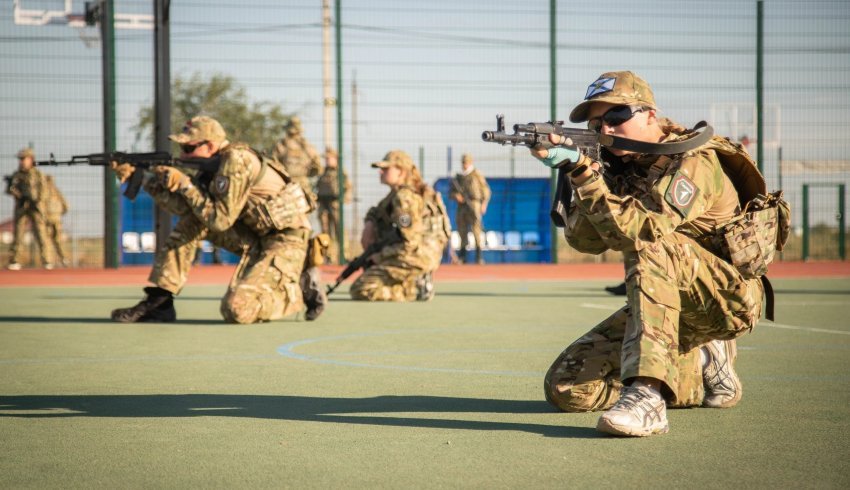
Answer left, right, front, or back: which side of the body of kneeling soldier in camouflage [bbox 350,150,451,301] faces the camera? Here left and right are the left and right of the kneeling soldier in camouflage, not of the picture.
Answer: left

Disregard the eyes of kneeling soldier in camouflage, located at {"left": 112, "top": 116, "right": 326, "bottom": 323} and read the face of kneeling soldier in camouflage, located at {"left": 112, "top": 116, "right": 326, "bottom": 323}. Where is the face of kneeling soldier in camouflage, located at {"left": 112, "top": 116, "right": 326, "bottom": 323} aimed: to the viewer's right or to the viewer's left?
to the viewer's left

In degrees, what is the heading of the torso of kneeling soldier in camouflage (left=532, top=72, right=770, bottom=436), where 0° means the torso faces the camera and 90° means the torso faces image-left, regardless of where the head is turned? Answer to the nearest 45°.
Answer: approximately 45°

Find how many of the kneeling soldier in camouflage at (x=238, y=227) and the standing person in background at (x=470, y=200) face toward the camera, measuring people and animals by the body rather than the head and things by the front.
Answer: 1

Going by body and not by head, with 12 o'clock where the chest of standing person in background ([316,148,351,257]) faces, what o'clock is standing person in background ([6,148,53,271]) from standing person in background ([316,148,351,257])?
standing person in background ([6,148,53,271]) is roughly at 3 o'clock from standing person in background ([316,148,351,257]).

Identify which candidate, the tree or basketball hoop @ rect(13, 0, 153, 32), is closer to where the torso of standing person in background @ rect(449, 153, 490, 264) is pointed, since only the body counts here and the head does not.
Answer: the basketball hoop

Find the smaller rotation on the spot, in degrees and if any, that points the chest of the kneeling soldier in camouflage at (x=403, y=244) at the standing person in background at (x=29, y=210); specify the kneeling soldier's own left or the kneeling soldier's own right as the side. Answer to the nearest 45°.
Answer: approximately 45° to the kneeling soldier's own right

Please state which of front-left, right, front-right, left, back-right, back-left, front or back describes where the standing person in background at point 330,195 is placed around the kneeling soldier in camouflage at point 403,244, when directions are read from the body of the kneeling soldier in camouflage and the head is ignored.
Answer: right

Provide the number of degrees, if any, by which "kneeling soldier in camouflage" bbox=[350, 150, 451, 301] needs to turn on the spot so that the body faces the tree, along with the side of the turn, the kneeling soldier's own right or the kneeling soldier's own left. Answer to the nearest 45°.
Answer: approximately 90° to the kneeling soldier's own right

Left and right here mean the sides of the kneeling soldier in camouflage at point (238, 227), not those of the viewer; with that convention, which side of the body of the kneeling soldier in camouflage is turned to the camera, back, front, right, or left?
left
